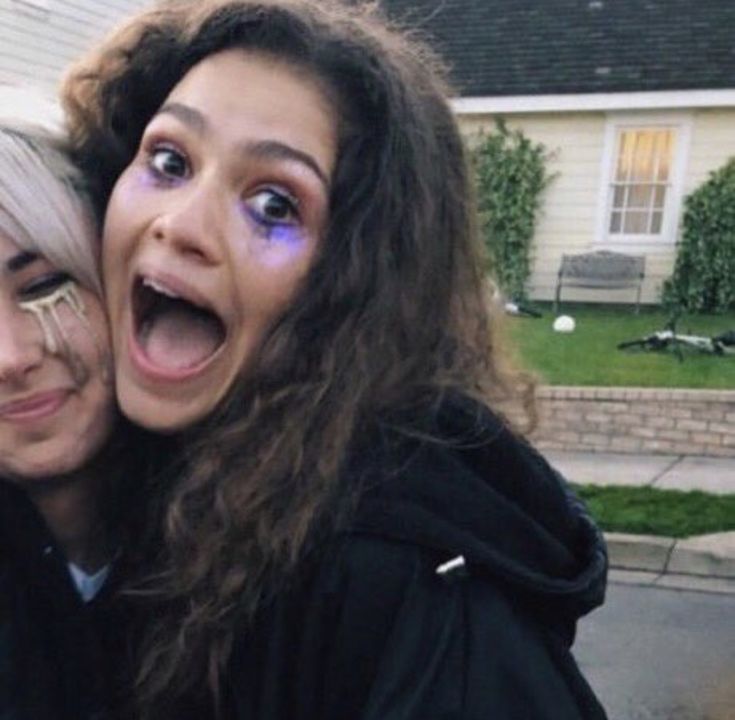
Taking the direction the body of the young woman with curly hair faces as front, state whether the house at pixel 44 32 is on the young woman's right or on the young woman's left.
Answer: on the young woman's right

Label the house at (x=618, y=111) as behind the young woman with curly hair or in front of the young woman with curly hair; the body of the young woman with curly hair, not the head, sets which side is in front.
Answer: behind

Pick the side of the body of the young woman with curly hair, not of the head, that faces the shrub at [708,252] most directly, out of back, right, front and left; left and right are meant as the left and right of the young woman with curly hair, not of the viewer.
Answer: back

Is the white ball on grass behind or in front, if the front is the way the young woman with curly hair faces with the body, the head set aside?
behind

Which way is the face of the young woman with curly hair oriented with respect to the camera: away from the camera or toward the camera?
toward the camera

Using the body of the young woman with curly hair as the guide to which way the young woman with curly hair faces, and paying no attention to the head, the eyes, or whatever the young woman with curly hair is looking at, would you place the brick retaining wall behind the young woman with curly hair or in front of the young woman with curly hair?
behind

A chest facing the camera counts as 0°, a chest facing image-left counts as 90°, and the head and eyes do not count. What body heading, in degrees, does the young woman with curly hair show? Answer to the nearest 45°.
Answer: approximately 45°
